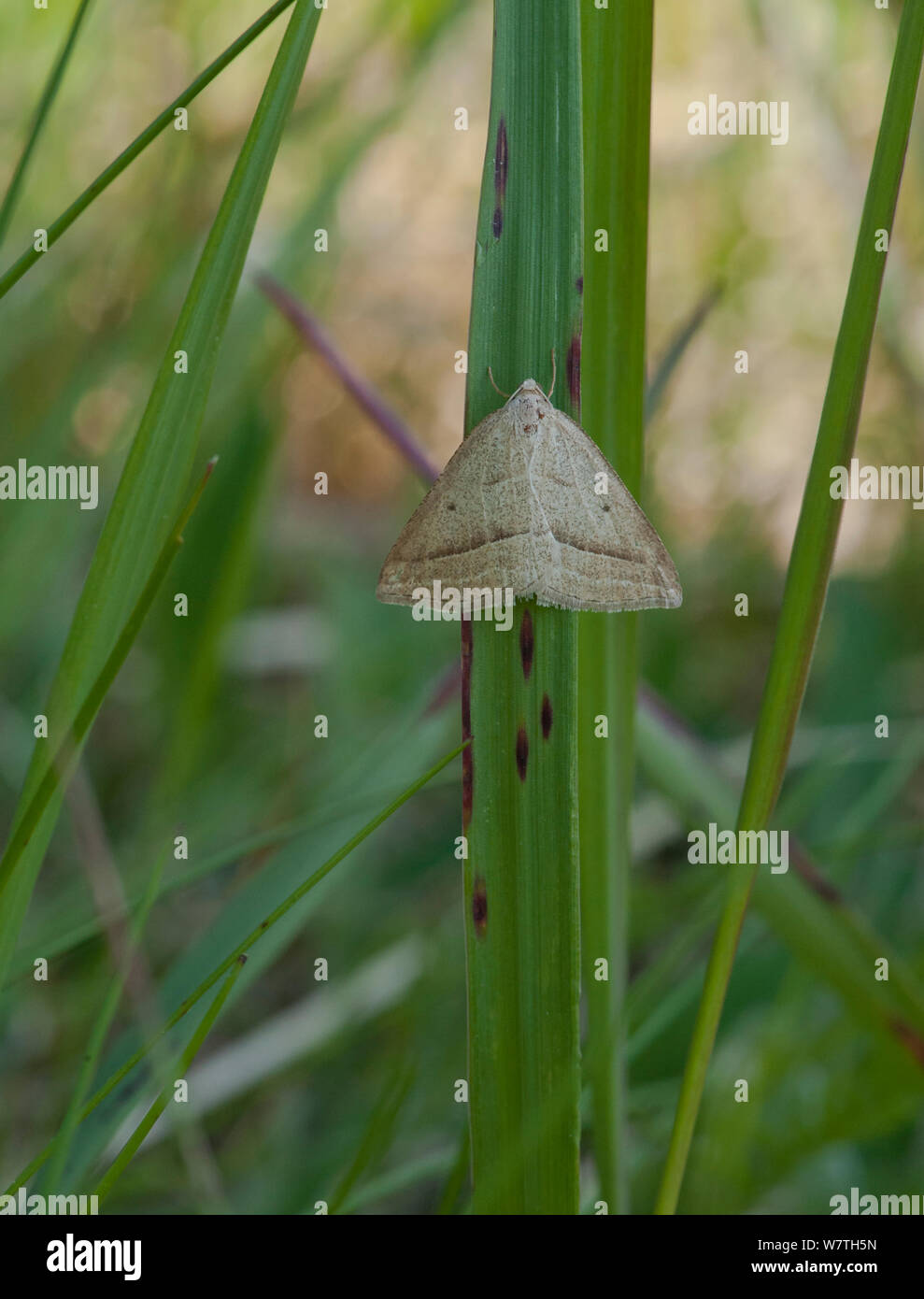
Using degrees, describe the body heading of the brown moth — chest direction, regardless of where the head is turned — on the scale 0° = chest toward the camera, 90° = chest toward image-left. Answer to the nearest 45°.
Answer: approximately 180°
